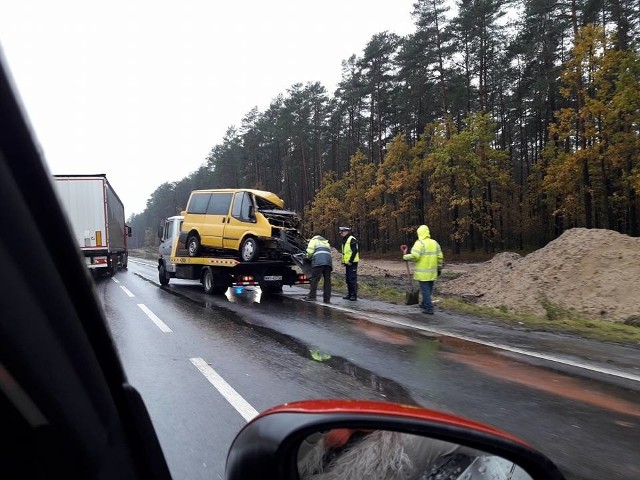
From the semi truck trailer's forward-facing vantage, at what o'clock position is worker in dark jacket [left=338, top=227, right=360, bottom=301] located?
The worker in dark jacket is roughly at 5 o'clock from the semi truck trailer.

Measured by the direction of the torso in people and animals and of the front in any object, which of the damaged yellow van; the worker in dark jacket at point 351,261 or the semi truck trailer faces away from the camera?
the semi truck trailer

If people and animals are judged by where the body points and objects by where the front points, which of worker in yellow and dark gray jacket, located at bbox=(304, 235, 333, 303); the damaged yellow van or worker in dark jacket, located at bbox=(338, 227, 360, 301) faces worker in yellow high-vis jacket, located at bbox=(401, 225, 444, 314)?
the damaged yellow van

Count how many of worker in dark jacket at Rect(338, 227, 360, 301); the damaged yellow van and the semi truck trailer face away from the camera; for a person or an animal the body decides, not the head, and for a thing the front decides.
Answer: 1

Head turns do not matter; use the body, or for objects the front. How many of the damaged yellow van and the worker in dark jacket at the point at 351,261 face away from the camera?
0

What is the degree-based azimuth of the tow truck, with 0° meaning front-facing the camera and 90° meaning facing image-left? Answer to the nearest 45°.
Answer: approximately 135°

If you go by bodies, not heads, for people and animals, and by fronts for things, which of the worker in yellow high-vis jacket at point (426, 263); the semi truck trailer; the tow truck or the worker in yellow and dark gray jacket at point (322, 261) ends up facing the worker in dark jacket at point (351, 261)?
the worker in yellow high-vis jacket

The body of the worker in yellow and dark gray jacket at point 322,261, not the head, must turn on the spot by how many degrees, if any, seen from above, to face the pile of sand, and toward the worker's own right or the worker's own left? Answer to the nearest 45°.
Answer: approximately 135° to the worker's own right

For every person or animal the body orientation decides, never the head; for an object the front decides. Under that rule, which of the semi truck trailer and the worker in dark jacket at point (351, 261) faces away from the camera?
the semi truck trailer

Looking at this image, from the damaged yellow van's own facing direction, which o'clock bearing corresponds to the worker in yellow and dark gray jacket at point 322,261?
The worker in yellow and dark gray jacket is roughly at 12 o'clock from the damaged yellow van.

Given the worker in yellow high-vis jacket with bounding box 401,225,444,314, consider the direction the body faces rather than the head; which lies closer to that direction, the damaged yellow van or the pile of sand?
the damaged yellow van

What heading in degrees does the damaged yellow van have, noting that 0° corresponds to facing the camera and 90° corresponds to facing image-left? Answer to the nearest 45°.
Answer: approximately 315°

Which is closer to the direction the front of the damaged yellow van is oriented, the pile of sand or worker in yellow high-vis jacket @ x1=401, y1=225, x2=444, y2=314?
the worker in yellow high-vis jacket

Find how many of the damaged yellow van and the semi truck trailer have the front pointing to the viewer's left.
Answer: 0

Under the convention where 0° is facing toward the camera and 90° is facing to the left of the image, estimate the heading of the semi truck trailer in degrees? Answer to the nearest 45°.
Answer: approximately 180°
